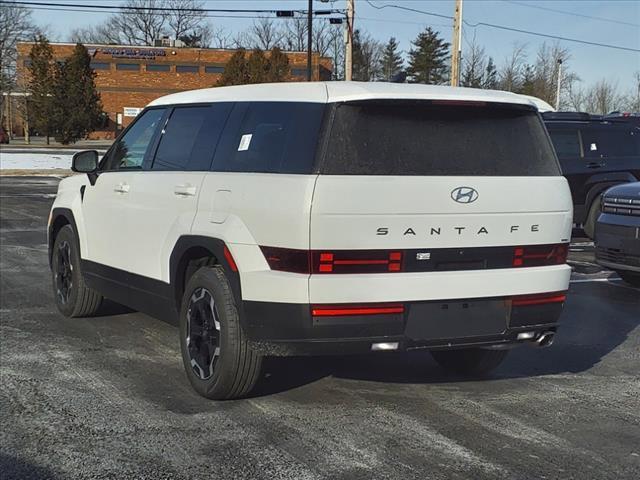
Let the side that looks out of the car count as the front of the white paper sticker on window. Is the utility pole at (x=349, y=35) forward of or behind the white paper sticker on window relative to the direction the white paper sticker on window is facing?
behind

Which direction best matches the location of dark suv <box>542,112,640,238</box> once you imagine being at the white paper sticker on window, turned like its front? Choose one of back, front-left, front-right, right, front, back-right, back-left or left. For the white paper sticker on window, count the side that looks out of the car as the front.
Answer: back

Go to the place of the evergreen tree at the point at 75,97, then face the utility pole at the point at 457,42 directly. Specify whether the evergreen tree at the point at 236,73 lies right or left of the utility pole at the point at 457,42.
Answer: left

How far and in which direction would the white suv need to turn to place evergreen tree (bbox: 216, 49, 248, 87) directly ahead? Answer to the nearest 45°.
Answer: approximately 45° to its right

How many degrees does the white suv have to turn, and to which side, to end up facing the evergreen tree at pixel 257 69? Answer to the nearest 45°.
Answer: approximately 45° to its right

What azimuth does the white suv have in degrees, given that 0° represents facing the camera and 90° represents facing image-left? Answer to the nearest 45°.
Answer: approximately 135°

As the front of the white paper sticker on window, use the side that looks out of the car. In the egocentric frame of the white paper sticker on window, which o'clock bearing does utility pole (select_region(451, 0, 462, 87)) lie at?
The utility pole is roughly at 5 o'clock from the white paper sticker on window.

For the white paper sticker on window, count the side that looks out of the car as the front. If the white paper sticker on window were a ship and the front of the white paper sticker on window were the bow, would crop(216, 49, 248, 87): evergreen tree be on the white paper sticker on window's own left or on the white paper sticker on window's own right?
on the white paper sticker on window's own right

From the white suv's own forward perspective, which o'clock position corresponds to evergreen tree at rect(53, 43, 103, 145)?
The evergreen tree is roughly at 1 o'clock from the white suv.

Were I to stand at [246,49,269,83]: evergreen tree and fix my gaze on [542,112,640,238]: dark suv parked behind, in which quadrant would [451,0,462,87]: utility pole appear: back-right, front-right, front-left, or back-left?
front-left

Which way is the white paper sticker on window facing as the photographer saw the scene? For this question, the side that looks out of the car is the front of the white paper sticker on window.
facing the viewer and to the left of the viewer

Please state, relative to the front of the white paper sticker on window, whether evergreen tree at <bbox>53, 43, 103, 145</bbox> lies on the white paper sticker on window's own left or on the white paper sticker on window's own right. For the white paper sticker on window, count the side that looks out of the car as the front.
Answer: on the white paper sticker on window's own right

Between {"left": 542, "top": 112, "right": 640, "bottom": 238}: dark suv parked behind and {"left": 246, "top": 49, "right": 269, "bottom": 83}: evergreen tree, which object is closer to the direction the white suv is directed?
the evergreen tree
